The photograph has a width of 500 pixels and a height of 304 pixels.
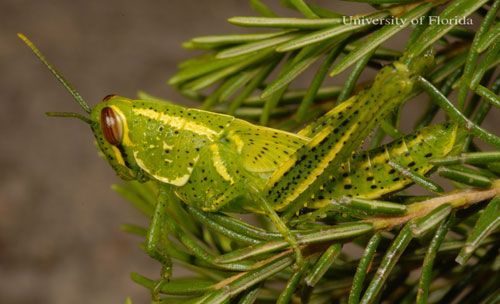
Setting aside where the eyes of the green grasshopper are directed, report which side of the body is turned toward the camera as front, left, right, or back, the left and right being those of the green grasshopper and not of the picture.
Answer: left
